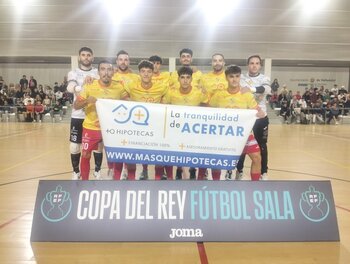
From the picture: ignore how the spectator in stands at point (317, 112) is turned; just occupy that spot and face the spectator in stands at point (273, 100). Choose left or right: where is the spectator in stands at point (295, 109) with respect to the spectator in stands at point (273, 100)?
left

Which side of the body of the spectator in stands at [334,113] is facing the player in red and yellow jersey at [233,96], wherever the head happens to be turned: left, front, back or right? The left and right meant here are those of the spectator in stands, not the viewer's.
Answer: front

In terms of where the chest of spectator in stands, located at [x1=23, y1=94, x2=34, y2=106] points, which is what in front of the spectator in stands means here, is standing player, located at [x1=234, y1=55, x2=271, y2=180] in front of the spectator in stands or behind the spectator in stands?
in front

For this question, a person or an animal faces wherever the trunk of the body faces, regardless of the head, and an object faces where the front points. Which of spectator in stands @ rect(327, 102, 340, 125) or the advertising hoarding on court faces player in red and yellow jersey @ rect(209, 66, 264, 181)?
the spectator in stands

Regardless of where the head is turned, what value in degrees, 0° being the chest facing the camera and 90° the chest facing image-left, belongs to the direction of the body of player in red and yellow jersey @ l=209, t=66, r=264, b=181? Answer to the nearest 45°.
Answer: approximately 0°

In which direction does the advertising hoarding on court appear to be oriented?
toward the camera

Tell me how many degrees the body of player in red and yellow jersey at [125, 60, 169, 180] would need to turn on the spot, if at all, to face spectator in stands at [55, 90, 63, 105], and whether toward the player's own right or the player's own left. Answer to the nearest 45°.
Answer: approximately 180°

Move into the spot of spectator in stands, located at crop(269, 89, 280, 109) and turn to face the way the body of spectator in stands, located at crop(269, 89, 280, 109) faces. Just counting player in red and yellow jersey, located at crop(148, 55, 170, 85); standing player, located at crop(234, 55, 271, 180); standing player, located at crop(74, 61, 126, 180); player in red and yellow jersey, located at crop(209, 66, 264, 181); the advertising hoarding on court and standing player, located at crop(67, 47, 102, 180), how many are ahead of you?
6

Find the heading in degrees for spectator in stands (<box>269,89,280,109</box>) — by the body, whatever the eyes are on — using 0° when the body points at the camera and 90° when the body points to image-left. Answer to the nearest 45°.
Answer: approximately 0°

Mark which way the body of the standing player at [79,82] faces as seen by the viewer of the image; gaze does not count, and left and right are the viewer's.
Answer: facing the viewer

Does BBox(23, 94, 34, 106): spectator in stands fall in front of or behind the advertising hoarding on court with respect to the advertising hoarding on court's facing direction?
behind

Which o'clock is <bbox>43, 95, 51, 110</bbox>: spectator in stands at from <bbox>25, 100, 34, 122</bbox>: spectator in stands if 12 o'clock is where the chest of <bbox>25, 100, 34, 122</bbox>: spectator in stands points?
<bbox>43, 95, 51, 110</bbox>: spectator in stands is roughly at 8 o'clock from <bbox>25, 100, 34, 122</bbox>: spectator in stands.

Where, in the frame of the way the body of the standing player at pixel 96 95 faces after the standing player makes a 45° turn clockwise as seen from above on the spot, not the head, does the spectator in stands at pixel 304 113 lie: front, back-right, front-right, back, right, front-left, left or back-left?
back

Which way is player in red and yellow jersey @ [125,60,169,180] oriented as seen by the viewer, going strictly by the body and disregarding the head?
toward the camera
